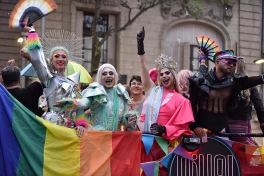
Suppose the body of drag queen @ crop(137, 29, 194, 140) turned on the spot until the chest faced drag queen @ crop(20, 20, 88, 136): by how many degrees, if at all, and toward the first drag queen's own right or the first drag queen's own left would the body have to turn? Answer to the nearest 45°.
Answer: approximately 45° to the first drag queen's own right

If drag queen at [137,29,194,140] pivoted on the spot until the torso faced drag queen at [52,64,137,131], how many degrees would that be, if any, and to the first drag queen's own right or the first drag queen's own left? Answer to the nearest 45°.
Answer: approximately 45° to the first drag queen's own right

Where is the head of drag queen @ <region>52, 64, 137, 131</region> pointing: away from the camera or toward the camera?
toward the camera

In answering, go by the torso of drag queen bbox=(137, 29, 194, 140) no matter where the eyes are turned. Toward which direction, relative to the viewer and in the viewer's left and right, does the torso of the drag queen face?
facing the viewer and to the left of the viewer

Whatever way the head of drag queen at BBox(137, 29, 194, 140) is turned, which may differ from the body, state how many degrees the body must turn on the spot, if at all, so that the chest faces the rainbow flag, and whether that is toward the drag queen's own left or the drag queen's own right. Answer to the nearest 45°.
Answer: approximately 90° to the drag queen's own right
